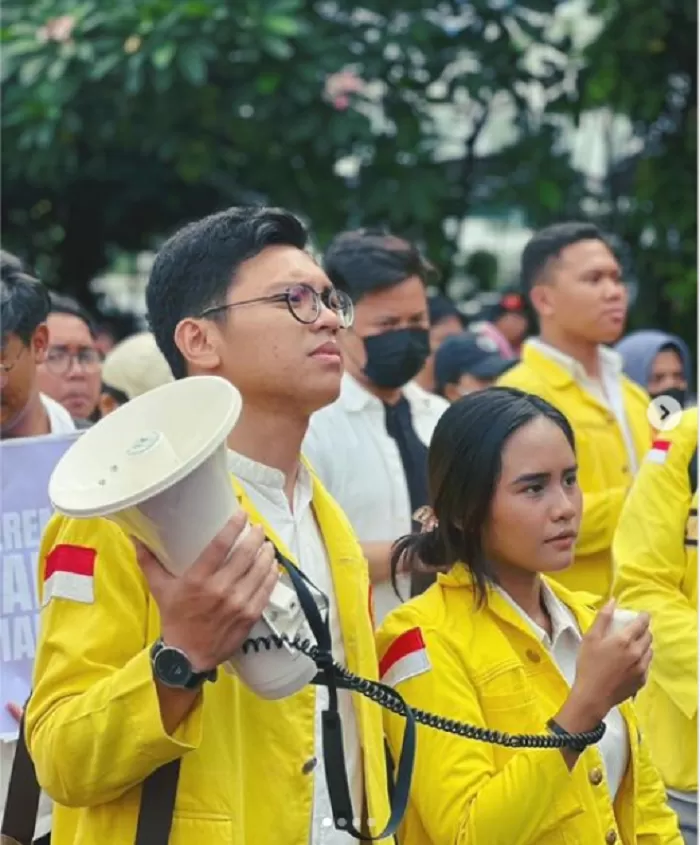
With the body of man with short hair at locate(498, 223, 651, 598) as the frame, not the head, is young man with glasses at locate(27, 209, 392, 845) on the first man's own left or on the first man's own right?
on the first man's own right

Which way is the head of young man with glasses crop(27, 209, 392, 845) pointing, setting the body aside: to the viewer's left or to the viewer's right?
to the viewer's right

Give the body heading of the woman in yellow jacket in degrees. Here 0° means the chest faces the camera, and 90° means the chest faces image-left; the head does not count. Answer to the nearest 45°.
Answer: approximately 315°

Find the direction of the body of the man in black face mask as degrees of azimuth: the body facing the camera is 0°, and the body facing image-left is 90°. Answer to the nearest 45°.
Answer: approximately 315°

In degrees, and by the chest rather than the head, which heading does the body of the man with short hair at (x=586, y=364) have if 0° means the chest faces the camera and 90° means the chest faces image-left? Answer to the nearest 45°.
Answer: approximately 315°

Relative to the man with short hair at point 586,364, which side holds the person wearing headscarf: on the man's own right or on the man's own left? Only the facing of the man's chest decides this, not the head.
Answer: on the man's own left

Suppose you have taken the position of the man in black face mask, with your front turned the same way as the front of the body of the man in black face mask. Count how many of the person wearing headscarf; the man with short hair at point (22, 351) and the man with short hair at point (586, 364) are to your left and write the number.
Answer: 2
